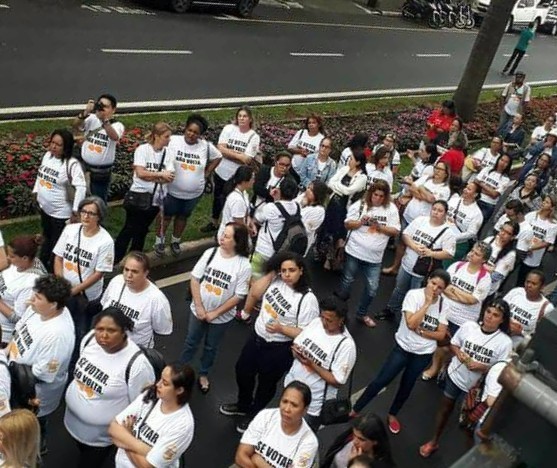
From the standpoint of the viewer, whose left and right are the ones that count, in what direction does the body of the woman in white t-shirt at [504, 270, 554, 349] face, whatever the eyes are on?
facing the viewer and to the left of the viewer

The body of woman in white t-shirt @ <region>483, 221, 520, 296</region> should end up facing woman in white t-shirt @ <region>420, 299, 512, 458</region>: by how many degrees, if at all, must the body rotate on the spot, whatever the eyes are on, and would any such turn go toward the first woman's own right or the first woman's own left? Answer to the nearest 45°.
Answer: approximately 45° to the first woman's own left

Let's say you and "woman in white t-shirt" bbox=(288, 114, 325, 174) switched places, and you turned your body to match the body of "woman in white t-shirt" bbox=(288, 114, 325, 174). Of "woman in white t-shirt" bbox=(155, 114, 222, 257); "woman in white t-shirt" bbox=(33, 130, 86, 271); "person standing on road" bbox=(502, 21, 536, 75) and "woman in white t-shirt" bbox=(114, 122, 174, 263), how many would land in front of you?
3

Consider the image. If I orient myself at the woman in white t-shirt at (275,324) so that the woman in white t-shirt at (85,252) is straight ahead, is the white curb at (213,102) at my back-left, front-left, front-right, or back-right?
front-right

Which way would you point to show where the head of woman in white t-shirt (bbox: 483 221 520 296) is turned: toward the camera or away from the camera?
toward the camera

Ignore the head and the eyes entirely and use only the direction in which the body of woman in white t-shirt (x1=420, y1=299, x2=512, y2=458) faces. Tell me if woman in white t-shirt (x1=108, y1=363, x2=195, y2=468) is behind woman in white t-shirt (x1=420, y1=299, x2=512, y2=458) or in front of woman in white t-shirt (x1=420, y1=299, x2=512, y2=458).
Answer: in front

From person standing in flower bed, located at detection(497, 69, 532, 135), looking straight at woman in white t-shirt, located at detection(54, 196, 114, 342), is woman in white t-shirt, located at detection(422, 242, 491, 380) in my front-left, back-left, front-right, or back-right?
front-left

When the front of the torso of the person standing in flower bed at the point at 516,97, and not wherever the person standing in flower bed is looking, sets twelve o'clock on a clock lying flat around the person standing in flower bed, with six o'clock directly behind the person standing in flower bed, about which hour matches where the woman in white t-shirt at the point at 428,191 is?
The woman in white t-shirt is roughly at 12 o'clock from the person standing in flower bed.

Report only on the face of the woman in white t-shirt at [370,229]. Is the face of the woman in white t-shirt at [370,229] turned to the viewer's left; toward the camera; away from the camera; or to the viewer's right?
toward the camera

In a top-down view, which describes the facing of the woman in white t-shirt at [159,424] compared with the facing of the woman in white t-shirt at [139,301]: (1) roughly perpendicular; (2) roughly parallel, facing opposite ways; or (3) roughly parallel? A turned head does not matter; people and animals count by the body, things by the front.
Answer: roughly parallel

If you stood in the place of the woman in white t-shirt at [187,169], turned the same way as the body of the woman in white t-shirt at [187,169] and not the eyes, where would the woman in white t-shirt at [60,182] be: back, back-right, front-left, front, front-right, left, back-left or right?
front-right
